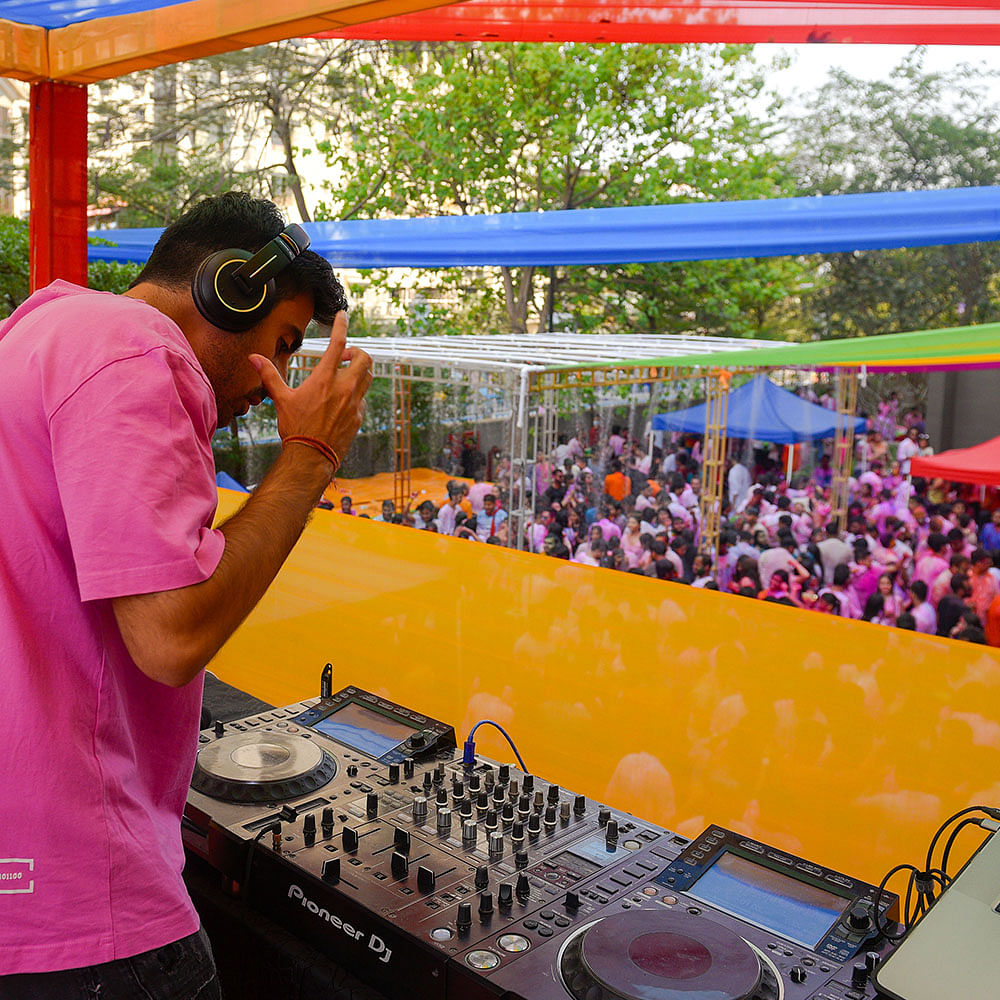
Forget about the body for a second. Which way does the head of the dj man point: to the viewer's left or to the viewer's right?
to the viewer's right

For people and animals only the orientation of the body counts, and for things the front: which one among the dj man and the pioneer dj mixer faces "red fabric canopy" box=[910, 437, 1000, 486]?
the dj man

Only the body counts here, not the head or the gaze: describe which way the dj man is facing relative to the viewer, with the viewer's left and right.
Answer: facing away from the viewer and to the right of the viewer

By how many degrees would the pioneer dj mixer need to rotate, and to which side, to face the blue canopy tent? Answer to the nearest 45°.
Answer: approximately 135° to its right

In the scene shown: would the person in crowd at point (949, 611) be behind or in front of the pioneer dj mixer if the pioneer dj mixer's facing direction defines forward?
behind

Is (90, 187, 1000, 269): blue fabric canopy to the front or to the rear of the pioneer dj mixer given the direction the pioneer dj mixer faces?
to the rear

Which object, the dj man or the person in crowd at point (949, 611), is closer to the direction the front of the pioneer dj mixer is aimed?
the dj man

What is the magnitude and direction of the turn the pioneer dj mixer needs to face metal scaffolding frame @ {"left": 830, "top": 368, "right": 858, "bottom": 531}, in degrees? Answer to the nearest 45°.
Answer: approximately 135° to its right

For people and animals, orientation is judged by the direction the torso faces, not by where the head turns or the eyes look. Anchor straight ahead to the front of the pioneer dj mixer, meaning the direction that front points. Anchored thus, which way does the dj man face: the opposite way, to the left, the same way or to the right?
the opposite way
